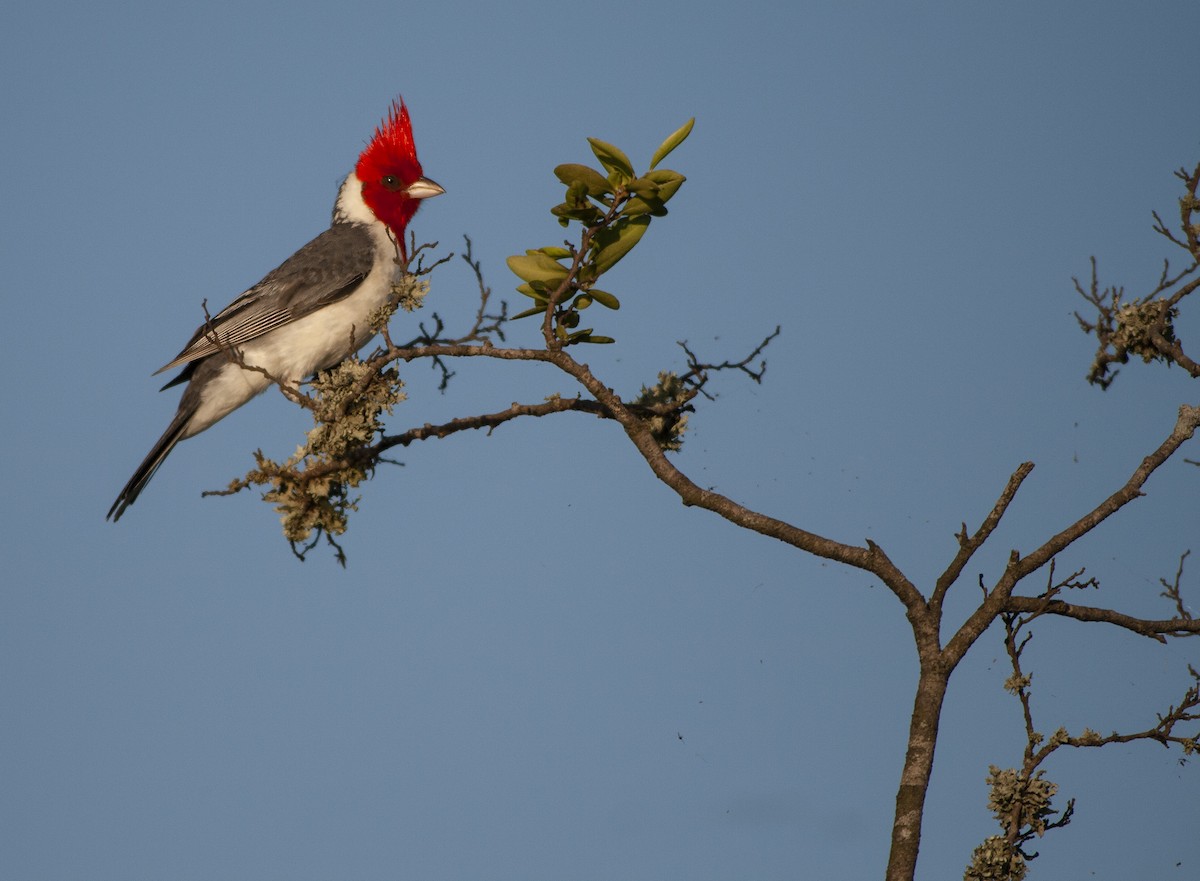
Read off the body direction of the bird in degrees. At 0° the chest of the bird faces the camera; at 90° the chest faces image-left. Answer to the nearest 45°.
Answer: approximately 270°
